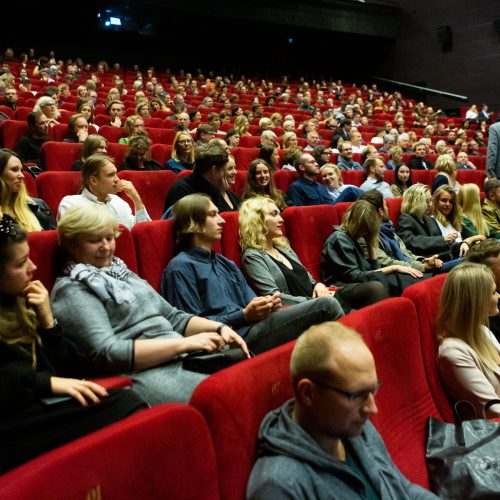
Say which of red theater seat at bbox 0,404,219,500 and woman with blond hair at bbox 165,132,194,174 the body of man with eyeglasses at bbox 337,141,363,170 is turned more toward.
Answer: the red theater seat

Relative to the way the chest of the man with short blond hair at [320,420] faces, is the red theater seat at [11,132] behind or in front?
behind

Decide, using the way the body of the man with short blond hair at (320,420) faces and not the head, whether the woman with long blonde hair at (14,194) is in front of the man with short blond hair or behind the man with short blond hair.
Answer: behind

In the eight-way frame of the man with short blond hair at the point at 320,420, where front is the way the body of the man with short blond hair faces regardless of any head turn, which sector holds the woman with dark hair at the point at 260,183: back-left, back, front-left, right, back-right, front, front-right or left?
back-left

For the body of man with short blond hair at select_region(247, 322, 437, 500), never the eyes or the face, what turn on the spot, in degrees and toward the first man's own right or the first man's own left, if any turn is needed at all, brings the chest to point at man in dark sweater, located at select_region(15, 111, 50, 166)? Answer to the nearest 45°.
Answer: approximately 180°

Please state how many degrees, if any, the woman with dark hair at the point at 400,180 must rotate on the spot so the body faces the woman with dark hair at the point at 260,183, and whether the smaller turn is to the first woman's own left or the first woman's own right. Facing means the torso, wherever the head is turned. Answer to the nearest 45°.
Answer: approximately 90° to the first woman's own right

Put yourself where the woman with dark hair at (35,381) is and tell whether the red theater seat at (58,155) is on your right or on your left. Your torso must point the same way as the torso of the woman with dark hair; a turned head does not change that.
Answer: on your left

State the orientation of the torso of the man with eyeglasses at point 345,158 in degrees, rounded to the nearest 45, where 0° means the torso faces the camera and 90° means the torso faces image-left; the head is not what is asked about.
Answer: approximately 315°

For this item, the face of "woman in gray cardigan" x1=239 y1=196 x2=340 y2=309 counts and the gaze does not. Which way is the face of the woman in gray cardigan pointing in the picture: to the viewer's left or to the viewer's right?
to the viewer's right
